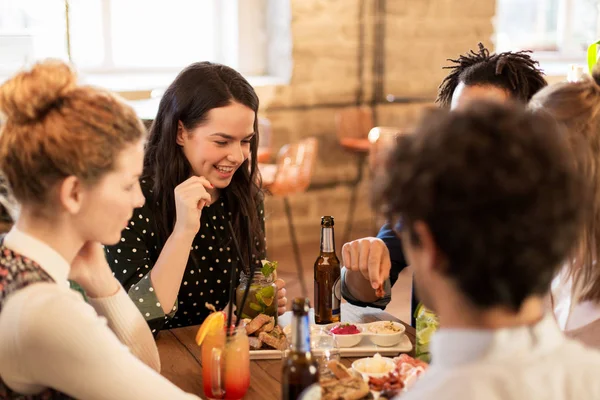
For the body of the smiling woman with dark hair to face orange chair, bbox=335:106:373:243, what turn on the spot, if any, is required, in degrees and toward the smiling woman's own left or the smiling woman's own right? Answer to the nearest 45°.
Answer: approximately 135° to the smiling woman's own left

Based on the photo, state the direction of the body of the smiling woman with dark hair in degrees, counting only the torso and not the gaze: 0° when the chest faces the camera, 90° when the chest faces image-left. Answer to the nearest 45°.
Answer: approximately 315°

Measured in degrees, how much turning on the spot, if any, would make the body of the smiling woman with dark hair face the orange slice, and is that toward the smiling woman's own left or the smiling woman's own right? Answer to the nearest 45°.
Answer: approximately 45° to the smiling woman's own right

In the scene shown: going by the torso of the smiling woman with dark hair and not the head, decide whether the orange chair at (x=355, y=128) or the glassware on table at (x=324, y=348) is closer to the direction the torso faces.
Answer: the glassware on table

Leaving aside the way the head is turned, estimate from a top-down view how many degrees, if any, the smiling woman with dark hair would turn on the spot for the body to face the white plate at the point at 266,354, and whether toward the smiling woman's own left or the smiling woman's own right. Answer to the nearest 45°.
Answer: approximately 45° to the smiling woman's own right
